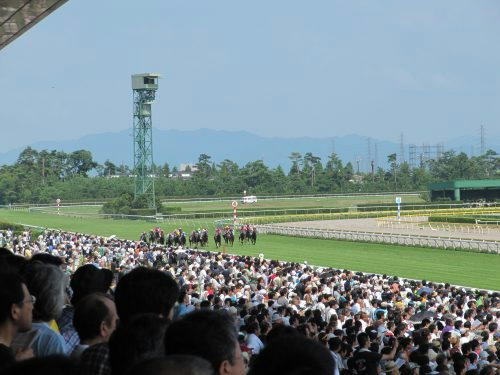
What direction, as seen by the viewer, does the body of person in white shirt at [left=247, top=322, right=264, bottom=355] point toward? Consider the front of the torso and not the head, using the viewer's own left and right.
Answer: facing away from the viewer and to the right of the viewer

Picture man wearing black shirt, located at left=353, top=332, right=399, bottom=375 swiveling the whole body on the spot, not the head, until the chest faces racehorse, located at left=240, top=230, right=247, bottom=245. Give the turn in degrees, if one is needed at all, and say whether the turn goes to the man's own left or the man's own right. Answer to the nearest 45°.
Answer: approximately 45° to the man's own left

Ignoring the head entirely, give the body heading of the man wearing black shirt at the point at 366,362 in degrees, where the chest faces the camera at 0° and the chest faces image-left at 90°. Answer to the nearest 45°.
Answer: approximately 225°

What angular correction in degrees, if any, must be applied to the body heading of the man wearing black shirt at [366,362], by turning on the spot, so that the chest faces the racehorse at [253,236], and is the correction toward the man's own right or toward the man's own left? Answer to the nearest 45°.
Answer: approximately 45° to the man's own left

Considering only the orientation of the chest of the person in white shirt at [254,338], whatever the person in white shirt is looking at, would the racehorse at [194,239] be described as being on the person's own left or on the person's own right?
on the person's own left

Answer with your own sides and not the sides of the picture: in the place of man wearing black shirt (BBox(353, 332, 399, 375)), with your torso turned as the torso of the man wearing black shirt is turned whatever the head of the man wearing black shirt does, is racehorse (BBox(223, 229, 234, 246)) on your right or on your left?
on your left

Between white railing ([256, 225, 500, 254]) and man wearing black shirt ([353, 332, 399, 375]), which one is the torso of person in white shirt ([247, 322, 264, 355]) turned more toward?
the white railing
